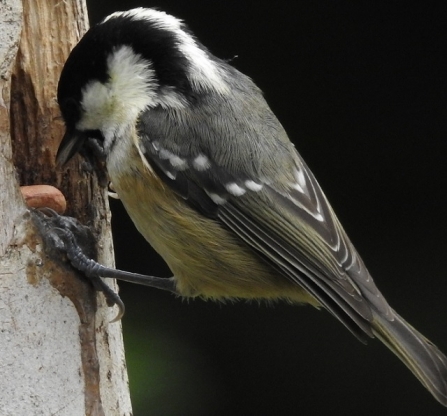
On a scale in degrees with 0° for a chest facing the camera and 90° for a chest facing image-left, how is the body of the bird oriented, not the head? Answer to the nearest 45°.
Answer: approximately 90°
